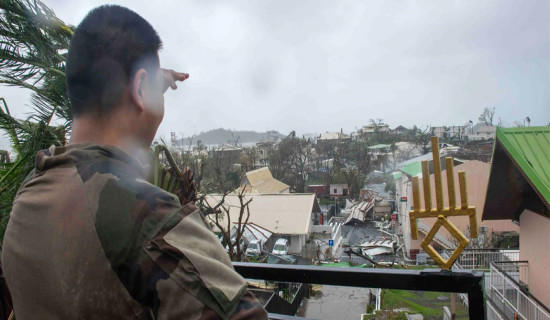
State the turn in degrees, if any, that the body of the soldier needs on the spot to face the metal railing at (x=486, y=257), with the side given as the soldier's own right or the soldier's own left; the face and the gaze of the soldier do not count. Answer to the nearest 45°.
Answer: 0° — they already face it

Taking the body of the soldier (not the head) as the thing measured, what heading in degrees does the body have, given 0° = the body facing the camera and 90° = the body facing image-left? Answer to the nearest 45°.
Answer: approximately 225°

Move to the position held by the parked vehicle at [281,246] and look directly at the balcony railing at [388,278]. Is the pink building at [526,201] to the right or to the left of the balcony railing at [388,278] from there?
left

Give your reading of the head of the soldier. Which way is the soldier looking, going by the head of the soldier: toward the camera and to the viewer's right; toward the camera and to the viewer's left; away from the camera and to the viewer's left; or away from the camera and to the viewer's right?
away from the camera and to the viewer's right

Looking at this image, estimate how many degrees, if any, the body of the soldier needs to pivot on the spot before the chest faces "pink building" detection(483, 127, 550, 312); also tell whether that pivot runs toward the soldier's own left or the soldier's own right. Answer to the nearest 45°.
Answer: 0° — they already face it

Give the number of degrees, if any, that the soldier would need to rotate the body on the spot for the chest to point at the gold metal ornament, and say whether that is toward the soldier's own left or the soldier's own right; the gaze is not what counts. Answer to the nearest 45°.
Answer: approximately 45° to the soldier's own right

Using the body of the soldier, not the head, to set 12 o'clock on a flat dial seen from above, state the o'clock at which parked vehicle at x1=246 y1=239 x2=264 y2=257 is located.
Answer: The parked vehicle is roughly at 11 o'clock from the soldier.

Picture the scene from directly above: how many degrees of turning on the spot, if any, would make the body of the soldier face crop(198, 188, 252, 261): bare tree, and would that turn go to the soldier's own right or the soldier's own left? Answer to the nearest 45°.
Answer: approximately 45° to the soldier's own left
